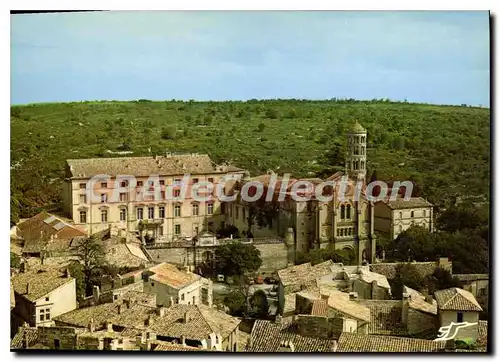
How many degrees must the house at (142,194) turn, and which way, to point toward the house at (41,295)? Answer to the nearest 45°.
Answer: approximately 45° to its right

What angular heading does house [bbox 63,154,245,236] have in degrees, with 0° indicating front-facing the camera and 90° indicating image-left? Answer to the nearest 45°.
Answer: approximately 0°

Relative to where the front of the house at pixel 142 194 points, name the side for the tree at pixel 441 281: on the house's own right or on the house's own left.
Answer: on the house's own left

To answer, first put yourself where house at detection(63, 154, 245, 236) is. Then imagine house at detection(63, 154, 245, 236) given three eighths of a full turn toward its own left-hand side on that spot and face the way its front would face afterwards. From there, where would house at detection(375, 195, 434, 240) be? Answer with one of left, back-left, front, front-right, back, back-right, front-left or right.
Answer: front-right

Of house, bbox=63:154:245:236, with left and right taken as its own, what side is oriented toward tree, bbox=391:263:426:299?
left

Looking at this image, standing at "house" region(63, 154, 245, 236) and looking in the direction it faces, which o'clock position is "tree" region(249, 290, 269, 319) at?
The tree is roughly at 10 o'clock from the house.

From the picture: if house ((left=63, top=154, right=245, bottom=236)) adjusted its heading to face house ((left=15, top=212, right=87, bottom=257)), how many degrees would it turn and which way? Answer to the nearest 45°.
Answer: approximately 90° to its right

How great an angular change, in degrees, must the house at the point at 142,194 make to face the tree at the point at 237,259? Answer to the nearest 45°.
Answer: approximately 90° to its left
